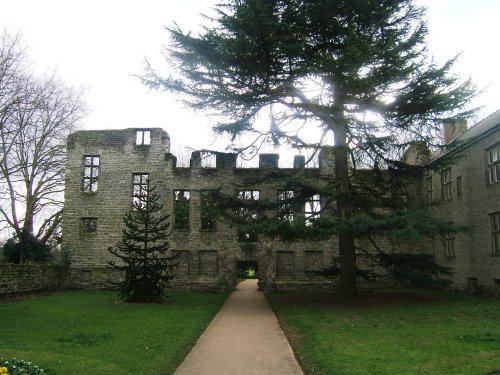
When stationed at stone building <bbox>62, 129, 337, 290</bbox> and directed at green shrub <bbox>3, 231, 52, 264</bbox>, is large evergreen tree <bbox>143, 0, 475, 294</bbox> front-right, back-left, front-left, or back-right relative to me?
back-left

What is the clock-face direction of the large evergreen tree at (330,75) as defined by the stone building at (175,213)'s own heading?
The large evergreen tree is roughly at 11 o'clock from the stone building.

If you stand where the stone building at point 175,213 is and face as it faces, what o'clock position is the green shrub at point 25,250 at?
The green shrub is roughly at 3 o'clock from the stone building.

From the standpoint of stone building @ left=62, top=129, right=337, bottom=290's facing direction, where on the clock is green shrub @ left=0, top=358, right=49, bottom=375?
The green shrub is roughly at 12 o'clock from the stone building.

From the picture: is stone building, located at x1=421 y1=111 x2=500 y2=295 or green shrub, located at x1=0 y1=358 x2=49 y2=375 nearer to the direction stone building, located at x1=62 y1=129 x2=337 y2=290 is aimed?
the green shrub

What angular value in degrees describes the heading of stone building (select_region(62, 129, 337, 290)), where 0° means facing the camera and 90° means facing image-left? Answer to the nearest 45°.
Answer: approximately 0°

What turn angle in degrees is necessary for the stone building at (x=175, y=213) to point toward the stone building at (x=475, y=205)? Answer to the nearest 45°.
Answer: approximately 45° to its left

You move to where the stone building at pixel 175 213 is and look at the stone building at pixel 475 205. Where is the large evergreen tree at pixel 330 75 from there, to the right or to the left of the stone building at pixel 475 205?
right

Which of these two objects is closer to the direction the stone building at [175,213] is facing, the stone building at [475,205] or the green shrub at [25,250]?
the stone building
